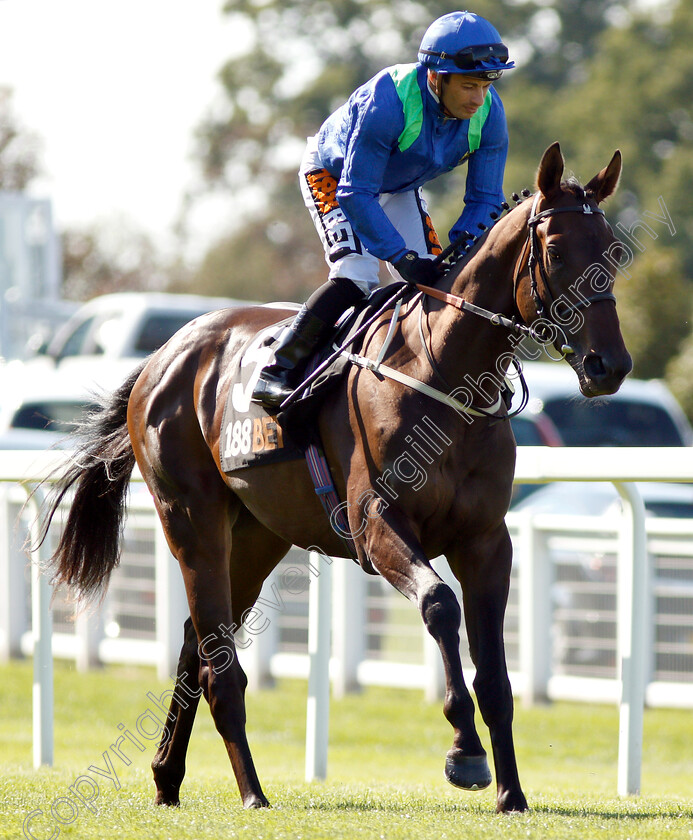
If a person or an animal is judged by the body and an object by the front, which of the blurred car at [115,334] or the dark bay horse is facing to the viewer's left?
the blurred car

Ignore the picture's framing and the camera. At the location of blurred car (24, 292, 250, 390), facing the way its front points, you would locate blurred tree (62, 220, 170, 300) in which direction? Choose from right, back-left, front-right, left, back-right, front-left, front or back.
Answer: right

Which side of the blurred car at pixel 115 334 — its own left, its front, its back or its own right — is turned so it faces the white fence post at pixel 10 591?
left

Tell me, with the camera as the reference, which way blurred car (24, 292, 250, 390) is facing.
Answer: facing to the left of the viewer

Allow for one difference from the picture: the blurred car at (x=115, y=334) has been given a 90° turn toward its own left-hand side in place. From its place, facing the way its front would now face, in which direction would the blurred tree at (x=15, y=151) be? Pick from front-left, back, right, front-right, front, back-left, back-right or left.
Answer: back

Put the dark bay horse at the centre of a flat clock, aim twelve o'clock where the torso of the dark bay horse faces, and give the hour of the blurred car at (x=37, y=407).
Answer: The blurred car is roughly at 7 o'clock from the dark bay horse.

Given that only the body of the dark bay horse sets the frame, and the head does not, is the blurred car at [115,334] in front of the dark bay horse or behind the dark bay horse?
behind

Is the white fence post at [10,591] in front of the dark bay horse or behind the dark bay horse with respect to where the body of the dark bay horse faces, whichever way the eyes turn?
behind

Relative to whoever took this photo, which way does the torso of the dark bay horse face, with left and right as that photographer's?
facing the viewer and to the right of the viewer

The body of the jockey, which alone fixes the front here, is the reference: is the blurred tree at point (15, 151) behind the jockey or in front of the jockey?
behind

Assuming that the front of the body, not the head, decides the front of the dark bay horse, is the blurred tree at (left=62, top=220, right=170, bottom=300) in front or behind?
behind
